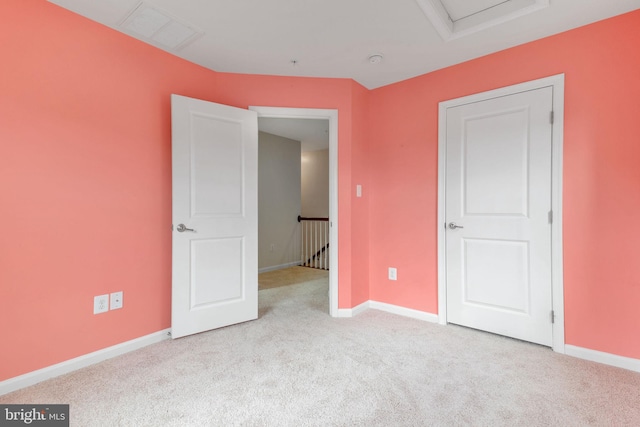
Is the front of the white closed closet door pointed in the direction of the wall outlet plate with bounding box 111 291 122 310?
yes

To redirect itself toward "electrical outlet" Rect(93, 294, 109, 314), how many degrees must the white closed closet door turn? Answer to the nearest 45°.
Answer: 0° — it already faces it

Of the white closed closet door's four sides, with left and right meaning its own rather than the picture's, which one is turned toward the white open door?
right

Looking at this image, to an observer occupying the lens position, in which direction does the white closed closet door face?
facing the viewer and to the left of the viewer

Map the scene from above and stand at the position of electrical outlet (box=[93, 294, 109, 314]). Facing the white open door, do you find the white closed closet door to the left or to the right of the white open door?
right

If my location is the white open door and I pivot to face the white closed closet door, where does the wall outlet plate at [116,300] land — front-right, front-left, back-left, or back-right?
back-right
